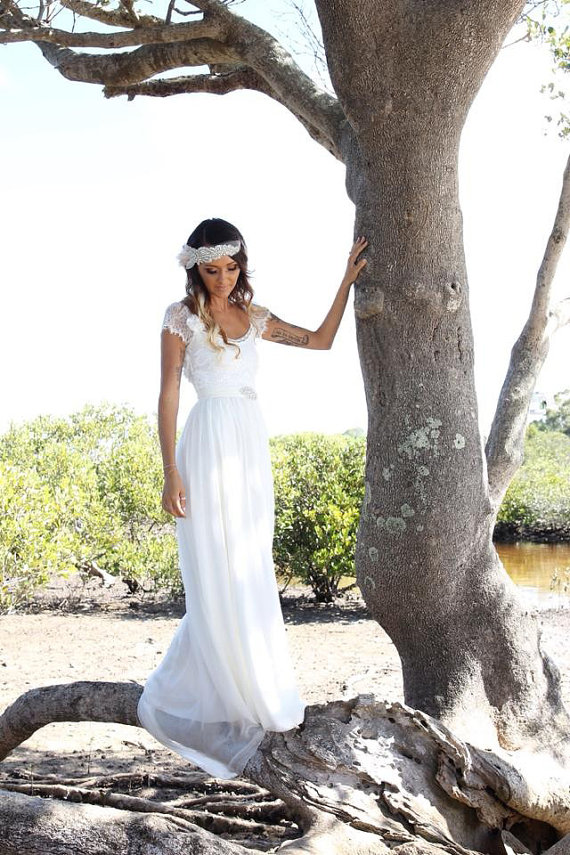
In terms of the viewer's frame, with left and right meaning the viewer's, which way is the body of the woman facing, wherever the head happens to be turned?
facing the viewer and to the right of the viewer

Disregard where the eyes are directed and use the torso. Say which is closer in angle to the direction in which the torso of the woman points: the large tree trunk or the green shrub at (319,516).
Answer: the large tree trunk

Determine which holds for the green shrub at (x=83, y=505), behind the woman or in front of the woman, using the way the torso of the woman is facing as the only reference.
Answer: behind

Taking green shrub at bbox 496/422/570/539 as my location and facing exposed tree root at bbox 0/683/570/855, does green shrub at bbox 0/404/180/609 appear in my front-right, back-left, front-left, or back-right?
front-right

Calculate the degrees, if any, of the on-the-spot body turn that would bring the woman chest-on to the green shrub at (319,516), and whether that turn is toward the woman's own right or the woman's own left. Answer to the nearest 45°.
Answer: approximately 135° to the woman's own left

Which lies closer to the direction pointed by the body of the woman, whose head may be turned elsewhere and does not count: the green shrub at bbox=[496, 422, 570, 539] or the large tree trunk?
the large tree trunk

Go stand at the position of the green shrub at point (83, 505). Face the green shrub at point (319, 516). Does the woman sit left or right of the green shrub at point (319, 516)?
right
